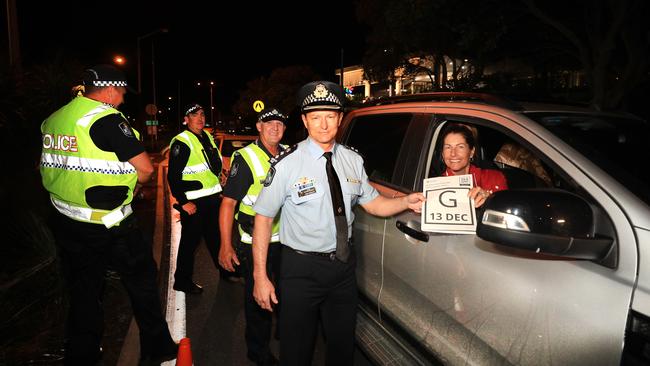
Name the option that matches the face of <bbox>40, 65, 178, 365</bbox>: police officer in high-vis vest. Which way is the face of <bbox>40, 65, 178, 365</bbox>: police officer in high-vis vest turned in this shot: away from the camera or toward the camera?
away from the camera

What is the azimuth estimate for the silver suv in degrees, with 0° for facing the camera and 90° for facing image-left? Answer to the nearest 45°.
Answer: approximately 315°

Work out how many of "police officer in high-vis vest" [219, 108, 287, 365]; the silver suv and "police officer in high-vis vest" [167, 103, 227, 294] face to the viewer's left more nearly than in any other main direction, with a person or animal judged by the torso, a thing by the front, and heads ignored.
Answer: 0

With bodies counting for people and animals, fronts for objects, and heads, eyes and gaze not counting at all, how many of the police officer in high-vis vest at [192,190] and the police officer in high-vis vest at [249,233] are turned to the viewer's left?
0

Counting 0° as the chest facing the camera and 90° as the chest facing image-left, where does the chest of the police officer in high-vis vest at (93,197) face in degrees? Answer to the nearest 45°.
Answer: approximately 225°

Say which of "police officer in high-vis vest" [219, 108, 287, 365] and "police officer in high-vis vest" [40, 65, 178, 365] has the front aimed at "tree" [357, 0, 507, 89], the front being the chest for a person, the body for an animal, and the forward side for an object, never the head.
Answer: "police officer in high-vis vest" [40, 65, 178, 365]

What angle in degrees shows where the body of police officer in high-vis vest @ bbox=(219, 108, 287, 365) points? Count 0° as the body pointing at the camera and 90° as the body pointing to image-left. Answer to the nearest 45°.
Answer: approximately 315°

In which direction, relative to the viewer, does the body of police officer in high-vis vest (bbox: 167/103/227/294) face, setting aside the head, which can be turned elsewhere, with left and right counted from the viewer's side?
facing the viewer and to the right of the viewer

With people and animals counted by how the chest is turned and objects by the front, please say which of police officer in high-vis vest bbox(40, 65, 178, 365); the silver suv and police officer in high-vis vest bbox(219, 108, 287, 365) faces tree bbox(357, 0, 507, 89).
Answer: police officer in high-vis vest bbox(40, 65, 178, 365)

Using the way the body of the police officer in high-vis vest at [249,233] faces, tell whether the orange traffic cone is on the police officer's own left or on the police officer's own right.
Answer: on the police officer's own right

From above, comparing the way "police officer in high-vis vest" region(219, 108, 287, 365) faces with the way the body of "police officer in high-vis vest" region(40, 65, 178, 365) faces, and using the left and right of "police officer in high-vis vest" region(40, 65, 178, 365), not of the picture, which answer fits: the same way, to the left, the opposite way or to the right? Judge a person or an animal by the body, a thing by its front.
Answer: to the right

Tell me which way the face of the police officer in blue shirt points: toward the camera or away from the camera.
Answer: toward the camera

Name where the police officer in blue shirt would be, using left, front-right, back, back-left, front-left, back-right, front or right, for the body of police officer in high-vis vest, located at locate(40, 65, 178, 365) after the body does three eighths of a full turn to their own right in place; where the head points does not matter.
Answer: front-left

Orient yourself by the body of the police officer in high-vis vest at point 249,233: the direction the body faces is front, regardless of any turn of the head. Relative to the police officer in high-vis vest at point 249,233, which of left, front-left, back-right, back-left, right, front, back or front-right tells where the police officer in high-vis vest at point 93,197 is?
back-right
